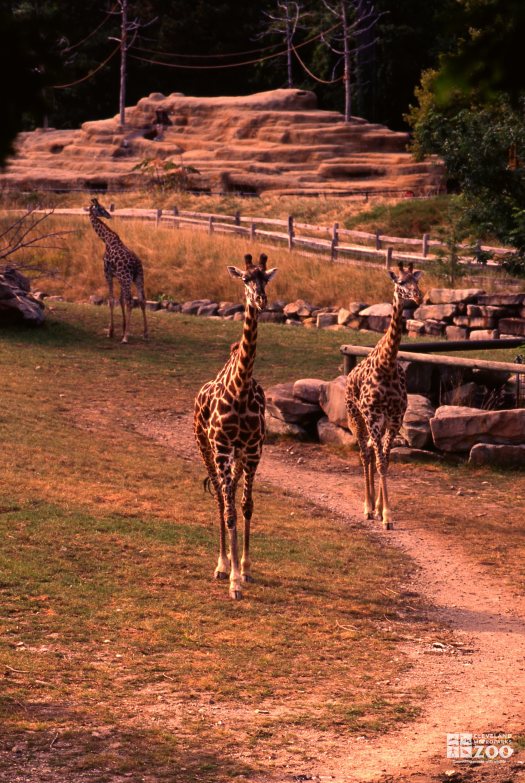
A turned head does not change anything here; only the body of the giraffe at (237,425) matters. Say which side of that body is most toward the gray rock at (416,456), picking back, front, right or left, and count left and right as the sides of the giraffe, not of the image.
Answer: back

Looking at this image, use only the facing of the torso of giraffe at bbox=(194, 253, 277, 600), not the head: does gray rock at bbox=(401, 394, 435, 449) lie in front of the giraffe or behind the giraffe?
behind

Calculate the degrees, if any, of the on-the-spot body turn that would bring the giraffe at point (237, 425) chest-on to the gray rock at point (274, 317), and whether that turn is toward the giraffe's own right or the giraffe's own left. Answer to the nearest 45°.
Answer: approximately 180°

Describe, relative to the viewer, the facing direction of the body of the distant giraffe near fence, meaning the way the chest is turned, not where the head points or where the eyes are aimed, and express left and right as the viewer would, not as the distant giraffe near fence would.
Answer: facing the viewer and to the left of the viewer

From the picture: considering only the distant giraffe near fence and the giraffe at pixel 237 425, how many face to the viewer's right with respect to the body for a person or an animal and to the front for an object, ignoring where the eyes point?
0

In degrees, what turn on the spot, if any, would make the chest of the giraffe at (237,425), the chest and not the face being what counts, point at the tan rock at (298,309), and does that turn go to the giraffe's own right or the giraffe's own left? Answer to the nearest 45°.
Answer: approximately 180°

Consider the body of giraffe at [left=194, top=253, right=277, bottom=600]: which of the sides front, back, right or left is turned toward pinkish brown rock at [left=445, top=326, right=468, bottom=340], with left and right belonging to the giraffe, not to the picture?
back

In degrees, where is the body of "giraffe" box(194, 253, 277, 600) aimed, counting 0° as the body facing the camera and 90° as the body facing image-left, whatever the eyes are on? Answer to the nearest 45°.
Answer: approximately 0°

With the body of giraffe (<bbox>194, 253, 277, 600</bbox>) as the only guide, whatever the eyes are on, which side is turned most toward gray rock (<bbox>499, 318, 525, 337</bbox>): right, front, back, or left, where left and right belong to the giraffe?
back

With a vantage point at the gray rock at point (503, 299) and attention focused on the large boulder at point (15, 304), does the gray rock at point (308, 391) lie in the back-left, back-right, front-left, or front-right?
front-left
